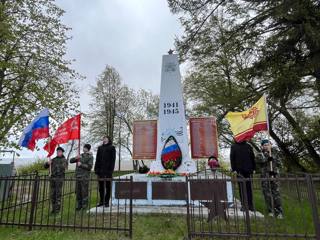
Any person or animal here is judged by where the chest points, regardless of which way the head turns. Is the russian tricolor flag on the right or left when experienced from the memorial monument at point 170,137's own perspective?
on its right

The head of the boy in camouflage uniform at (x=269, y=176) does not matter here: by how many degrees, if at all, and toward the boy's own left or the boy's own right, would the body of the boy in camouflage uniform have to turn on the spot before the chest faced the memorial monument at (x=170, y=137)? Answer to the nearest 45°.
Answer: approximately 135° to the boy's own right

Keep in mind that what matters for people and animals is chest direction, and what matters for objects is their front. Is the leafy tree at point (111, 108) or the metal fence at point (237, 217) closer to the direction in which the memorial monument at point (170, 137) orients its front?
the metal fence

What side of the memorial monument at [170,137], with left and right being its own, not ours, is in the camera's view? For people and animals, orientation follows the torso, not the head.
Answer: front

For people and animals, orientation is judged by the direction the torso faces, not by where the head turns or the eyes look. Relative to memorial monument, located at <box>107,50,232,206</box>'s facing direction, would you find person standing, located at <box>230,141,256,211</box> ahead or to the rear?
ahead

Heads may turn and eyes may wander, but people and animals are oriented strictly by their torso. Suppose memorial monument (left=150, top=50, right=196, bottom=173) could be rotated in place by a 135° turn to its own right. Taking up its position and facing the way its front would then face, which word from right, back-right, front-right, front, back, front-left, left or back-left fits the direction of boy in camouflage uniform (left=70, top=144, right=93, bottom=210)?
left

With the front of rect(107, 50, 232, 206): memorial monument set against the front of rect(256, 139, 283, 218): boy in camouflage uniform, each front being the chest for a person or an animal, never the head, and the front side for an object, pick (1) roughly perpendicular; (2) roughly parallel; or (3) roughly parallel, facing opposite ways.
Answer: roughly parallel

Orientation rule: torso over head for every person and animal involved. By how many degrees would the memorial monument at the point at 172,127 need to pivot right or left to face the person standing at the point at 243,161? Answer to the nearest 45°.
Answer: approximately 45° to its left

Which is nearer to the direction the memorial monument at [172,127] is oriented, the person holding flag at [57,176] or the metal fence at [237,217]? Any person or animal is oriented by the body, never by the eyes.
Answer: the metal fence

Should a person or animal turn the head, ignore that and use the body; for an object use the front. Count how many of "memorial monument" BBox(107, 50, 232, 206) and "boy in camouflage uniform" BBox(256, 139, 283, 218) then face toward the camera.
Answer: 2

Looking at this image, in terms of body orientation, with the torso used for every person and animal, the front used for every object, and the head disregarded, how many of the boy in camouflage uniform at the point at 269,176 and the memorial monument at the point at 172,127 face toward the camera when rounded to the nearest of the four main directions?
2

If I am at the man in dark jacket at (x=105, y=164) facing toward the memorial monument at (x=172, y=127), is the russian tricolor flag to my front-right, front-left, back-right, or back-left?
back-left

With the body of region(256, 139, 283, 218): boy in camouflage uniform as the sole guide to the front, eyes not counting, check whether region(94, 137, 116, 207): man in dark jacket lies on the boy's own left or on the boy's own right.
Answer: on the boy's own right

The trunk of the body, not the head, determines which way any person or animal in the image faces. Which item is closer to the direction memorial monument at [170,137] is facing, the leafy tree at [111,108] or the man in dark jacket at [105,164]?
the man in dark jacket
